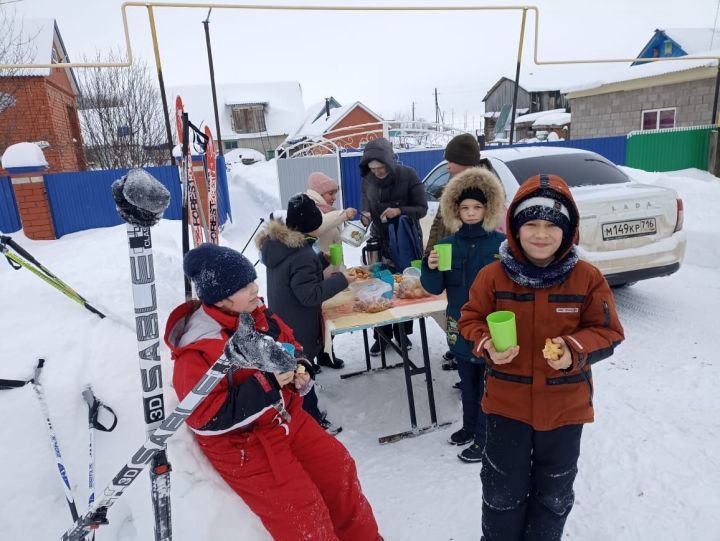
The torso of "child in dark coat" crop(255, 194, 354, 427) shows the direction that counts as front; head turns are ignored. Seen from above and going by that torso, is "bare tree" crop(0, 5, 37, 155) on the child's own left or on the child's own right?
on the child's own left

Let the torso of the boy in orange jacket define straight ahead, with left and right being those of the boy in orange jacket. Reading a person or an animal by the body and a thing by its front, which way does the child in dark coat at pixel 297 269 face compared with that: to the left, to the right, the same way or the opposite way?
to the left

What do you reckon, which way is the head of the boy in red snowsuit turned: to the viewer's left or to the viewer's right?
to the viewer's right

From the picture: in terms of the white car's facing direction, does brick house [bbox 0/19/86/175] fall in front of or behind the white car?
in front

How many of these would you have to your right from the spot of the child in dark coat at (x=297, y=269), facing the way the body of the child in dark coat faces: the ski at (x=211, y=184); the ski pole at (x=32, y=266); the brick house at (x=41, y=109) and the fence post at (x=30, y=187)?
0

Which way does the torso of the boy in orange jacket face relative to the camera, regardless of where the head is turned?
toward the camera

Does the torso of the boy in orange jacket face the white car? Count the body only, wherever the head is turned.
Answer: no

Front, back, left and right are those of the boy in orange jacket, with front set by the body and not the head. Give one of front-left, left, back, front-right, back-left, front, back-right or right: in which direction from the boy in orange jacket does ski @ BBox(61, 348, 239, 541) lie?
front-right

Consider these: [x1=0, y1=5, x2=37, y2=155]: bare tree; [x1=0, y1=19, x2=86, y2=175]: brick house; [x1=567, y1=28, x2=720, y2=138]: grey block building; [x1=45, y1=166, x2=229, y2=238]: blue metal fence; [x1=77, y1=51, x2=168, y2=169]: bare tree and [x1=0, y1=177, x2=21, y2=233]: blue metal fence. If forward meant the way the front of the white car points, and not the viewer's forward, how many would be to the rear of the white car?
0

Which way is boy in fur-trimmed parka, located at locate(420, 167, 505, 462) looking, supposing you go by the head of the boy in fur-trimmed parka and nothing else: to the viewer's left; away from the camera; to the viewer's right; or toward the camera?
toward the camera

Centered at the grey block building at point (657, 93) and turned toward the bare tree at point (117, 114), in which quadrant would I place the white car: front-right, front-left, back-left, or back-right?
front-left

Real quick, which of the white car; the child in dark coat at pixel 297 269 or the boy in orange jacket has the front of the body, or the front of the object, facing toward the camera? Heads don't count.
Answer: the boy in orange jacket

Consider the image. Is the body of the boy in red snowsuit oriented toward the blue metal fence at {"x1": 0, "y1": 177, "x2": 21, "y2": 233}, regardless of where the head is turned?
no

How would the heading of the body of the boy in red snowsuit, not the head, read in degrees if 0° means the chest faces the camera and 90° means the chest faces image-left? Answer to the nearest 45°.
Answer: approximately 315°

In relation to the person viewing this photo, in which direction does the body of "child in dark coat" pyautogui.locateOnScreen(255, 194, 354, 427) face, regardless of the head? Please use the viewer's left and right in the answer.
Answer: facing away from the viewer and to the right of the viewer

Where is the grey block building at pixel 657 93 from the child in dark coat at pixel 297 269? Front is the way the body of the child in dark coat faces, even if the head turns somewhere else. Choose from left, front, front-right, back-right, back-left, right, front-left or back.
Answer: front

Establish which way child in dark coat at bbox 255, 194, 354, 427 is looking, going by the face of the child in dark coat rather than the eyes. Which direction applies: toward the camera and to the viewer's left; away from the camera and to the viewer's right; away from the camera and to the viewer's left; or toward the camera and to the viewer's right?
away from the camera and to the viewer's right
